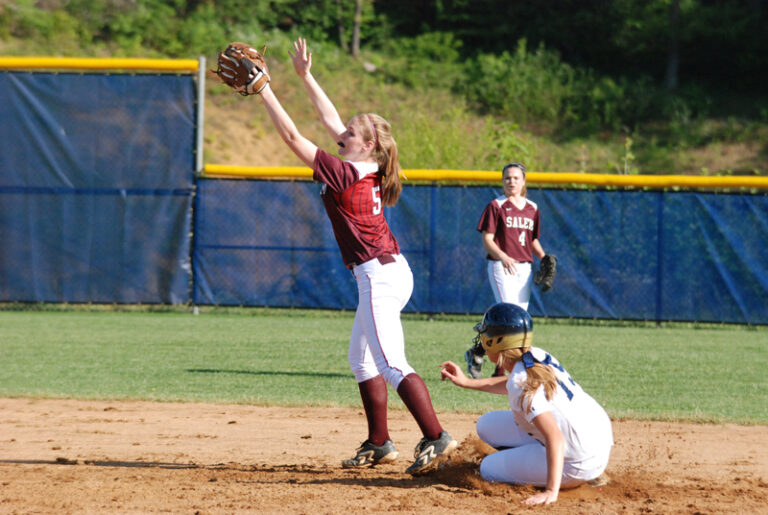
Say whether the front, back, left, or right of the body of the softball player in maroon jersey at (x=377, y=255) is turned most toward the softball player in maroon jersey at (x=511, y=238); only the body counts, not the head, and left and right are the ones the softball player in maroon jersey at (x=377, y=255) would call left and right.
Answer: right

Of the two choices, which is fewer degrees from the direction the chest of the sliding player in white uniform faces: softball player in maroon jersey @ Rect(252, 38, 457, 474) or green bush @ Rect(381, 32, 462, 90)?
the softball player in maroon jersey

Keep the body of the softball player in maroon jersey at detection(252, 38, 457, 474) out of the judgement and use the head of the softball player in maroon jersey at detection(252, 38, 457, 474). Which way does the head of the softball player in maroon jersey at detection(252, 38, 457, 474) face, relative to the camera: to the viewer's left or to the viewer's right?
to the viewer's left

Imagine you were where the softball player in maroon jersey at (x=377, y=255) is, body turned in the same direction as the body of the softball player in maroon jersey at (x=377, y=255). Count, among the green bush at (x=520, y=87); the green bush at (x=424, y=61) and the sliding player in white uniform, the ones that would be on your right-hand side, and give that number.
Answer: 2

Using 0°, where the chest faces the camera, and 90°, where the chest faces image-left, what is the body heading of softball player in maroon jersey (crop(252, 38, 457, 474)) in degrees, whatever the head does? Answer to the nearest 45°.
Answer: approximately 90°

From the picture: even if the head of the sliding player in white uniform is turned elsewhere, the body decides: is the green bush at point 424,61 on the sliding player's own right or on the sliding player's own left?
on the sliding player's own right

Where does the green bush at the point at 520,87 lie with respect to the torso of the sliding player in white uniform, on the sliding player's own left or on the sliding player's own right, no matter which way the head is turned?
on the sliding player's own right

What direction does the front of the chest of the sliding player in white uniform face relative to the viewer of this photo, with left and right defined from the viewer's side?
facing to the left of the viewer

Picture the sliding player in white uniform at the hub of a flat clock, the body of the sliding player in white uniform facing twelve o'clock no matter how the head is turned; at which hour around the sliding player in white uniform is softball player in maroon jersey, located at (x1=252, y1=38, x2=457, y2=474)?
The softball player in maroon jersey is roughly at 1 o'clock from the sliding player in white uniform.

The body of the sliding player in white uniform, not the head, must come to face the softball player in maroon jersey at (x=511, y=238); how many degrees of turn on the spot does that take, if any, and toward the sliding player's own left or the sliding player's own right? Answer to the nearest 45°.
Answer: approximately 90° to the sliding player's own right

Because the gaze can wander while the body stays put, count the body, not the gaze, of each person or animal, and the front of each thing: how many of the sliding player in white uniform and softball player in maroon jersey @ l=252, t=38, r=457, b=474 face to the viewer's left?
2
